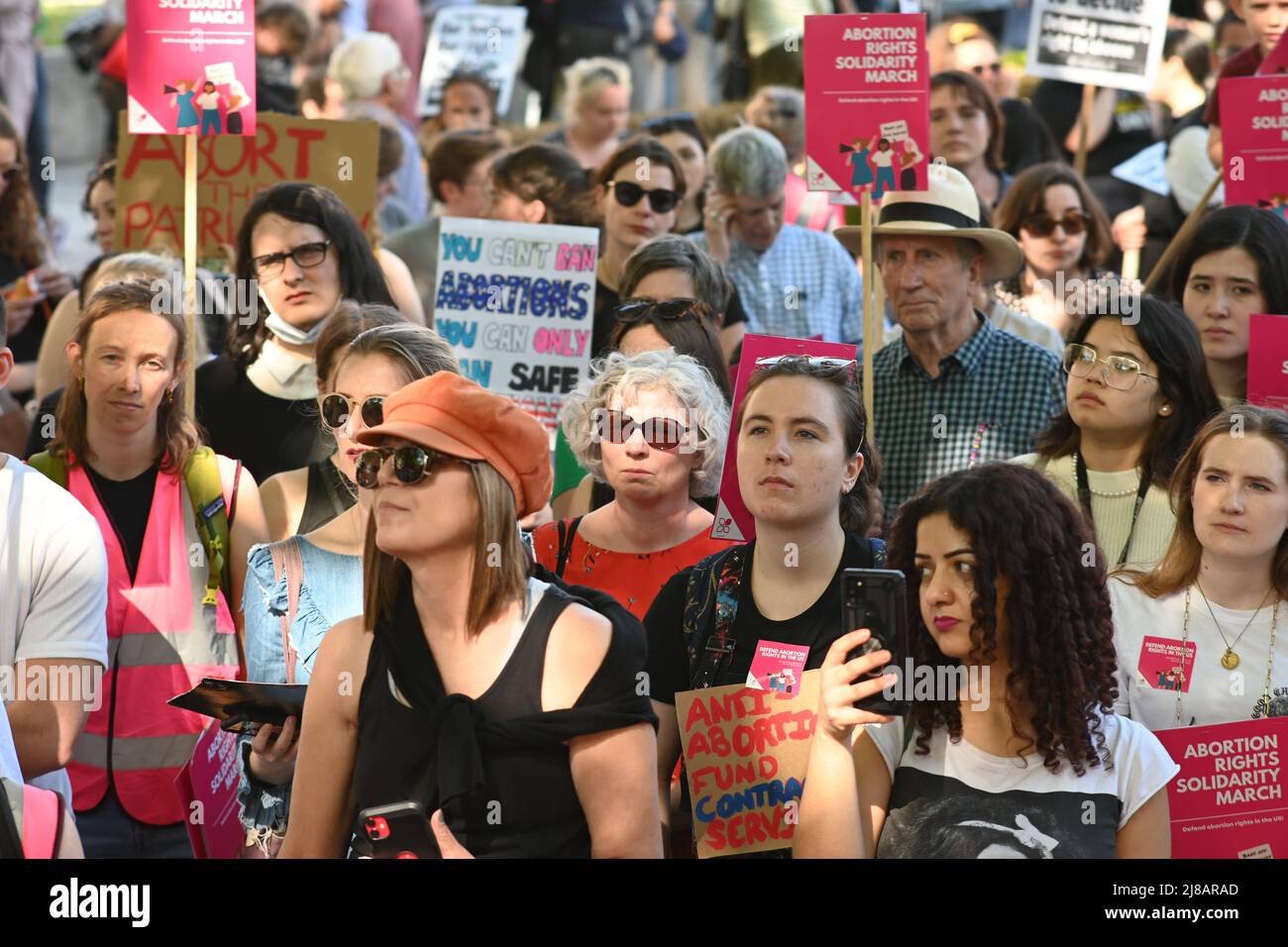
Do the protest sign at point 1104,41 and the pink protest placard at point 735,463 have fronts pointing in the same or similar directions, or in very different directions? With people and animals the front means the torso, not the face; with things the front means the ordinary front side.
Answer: same or similar directions

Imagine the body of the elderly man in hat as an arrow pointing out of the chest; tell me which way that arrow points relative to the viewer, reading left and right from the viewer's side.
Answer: facing the viewer and to the left of the viewer

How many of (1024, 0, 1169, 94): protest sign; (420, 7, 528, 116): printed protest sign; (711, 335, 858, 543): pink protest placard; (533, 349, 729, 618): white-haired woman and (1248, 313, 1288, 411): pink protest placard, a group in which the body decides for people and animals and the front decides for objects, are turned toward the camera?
5

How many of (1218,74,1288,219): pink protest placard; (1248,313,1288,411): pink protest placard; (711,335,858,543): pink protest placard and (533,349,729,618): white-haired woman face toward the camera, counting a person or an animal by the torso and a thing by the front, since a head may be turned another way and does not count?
4

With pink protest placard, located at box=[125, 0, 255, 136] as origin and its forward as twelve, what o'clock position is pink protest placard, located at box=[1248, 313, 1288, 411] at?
pink protest placard, located at box=[1248, 313, 1288, 411] is roughly at 10 o'clock from pink protest placard, located at box=[125, 0, 255, 136].

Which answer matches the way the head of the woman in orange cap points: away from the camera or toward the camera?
toward the camera

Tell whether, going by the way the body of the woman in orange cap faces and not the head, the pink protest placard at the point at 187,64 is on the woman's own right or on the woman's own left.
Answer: on the woman's own right

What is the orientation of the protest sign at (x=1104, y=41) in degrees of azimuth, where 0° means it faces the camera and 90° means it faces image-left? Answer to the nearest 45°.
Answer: approximately 0°

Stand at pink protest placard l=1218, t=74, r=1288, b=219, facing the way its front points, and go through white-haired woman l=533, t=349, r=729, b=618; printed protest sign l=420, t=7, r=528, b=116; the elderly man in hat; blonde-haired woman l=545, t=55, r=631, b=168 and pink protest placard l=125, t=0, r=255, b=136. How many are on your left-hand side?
0

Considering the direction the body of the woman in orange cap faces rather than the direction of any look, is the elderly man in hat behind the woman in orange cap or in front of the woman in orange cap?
behind

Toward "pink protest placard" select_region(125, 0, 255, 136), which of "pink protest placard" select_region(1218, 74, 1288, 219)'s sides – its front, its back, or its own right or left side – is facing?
right

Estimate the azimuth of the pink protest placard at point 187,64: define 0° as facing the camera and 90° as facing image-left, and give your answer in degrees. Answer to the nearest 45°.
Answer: approximately 0°

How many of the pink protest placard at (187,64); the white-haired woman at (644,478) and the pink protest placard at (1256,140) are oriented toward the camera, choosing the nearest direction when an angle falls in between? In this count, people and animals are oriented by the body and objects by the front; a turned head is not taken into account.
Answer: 3

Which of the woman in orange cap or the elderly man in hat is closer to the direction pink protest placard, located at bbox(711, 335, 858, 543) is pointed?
the woman in orange cap

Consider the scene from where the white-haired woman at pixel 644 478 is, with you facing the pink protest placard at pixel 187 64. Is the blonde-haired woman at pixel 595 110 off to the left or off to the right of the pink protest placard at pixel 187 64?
right

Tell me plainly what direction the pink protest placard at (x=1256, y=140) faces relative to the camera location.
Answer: facing the viewer

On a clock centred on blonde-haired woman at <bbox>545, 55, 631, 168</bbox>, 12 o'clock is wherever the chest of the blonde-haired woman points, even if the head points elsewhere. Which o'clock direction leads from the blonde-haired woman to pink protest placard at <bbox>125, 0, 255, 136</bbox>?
The pink protest placard is roughly at 2 o'clock from the blonde-haired woman.

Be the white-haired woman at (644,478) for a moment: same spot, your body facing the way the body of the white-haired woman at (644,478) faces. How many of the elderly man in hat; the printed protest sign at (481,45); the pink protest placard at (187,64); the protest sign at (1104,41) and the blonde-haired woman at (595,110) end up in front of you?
0

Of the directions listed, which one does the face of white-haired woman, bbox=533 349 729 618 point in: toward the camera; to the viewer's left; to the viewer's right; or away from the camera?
toward the camera

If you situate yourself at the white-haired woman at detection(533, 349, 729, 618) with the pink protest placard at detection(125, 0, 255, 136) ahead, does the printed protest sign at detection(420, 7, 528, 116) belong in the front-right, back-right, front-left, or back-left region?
front-right
